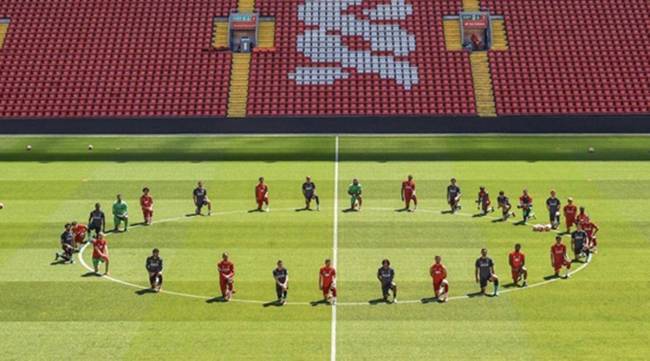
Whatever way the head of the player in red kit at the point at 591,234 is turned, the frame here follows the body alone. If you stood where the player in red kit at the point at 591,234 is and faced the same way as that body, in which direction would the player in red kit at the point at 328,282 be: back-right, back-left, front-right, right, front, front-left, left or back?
front-right

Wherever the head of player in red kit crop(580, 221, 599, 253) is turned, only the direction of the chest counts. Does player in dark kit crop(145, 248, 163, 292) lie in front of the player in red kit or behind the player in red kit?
in front

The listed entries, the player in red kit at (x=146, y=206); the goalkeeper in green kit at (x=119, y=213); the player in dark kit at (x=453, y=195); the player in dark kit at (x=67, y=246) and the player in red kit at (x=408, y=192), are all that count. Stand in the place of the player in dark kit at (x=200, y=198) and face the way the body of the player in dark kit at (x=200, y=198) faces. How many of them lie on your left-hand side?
2

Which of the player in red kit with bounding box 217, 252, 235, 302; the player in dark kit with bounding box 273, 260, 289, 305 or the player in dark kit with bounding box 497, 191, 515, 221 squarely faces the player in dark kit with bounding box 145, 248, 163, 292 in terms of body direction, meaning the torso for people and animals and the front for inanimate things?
the player in dark kit with bounding box 497, 191, 515, 221

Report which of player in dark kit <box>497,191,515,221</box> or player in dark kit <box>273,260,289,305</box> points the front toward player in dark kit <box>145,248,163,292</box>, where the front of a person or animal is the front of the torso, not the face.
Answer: player in dark kit <box>497,191,515,221</box>

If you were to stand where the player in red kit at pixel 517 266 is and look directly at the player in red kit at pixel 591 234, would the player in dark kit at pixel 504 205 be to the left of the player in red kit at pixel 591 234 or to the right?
left

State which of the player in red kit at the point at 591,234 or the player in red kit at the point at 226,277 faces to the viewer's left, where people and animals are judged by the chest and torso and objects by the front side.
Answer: the player in red kit at the point at 591,234
